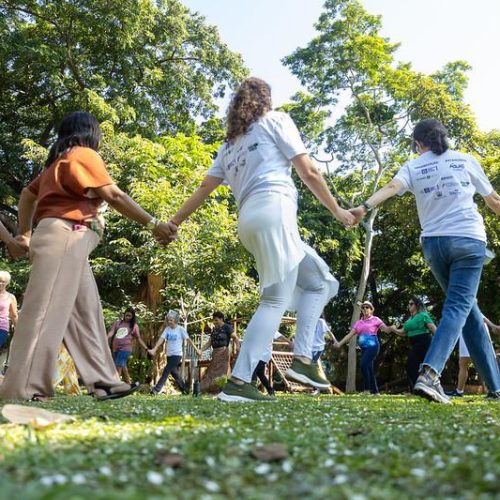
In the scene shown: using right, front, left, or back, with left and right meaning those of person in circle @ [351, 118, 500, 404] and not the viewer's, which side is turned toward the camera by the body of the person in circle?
back

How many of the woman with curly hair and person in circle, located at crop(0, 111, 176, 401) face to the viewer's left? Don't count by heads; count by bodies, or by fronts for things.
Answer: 0

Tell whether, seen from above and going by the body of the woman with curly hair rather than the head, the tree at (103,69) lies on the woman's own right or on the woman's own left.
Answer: on the woman's own left

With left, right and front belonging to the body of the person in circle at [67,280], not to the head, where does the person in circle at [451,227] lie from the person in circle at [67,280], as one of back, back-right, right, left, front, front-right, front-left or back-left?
front-right

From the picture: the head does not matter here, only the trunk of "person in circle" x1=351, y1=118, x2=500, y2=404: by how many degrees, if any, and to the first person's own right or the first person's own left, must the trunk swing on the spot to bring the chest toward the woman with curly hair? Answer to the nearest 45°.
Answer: approximately 135° to the first person's own left

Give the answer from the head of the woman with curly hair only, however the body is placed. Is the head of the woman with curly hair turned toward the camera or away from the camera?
away from the camera

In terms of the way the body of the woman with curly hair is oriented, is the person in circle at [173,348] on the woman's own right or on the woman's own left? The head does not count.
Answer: on the woman's own left

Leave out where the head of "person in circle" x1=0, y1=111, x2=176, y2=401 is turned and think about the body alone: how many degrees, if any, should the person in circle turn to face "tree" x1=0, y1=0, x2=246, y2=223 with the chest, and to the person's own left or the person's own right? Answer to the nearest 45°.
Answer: approximately 45° to the person's own left

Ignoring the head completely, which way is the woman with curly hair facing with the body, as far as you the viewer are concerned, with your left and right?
facing away from the viewer and to the right of the viewer

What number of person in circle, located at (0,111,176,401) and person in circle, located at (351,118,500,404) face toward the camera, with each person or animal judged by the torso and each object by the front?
0

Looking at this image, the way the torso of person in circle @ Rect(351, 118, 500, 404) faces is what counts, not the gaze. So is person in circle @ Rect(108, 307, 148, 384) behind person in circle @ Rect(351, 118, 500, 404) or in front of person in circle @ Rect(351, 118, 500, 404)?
in front

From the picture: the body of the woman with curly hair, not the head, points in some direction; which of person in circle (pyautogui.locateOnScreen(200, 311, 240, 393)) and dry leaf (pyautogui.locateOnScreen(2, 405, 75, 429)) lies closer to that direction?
the person in circle

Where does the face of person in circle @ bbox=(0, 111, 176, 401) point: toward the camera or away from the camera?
away from the camera

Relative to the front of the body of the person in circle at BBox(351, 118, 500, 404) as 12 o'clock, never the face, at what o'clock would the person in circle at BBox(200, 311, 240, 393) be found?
the person in circle at BBox(200, 311, 240, 393) is roughly at 11 o'clock from the person in circle at BBox(351, 118, 500, 404).
